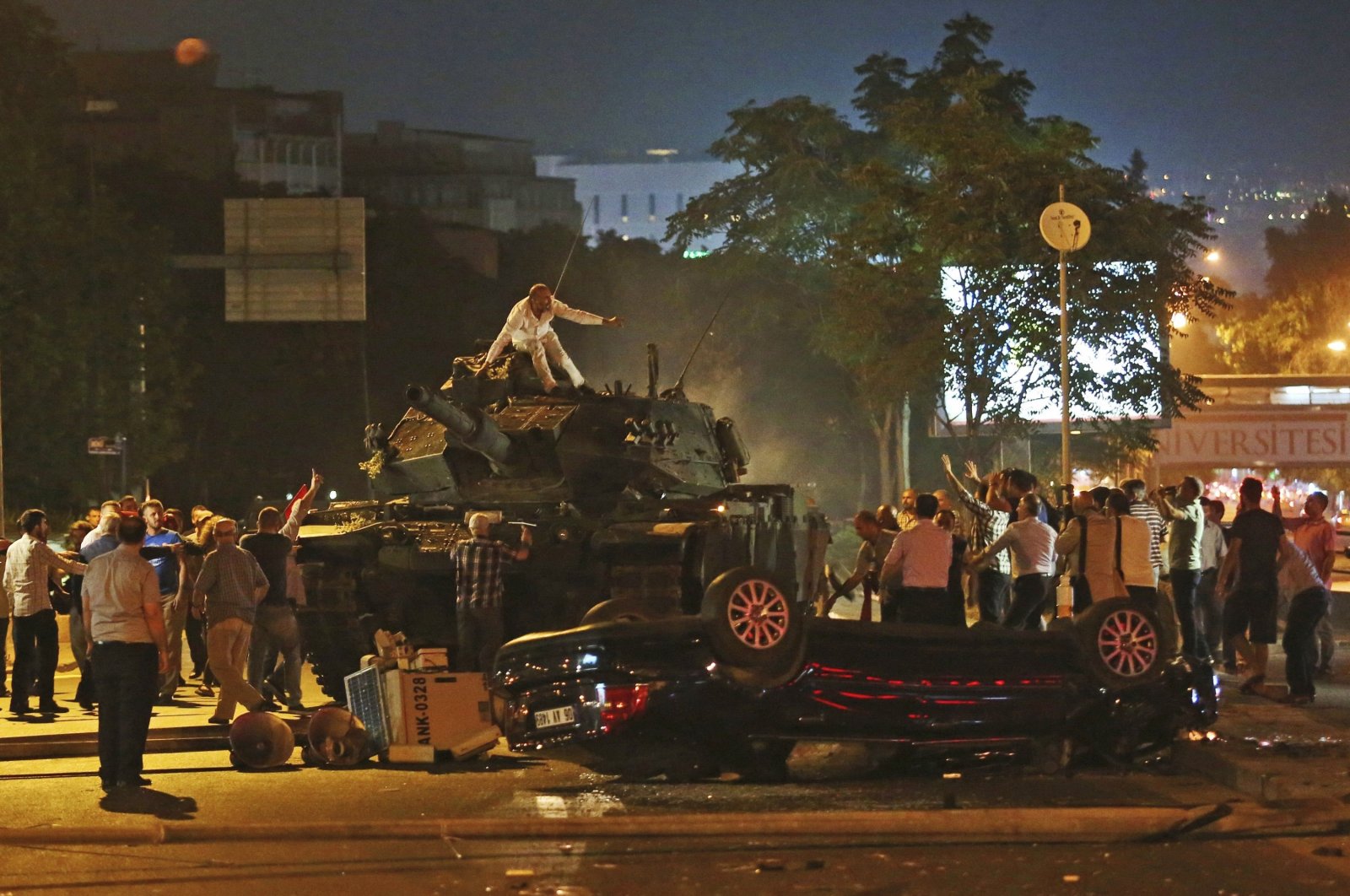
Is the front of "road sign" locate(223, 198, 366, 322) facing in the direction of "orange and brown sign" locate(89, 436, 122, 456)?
no

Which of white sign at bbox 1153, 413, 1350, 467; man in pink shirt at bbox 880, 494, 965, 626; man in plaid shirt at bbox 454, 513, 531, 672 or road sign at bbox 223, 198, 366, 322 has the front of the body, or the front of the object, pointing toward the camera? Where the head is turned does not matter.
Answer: the white sign

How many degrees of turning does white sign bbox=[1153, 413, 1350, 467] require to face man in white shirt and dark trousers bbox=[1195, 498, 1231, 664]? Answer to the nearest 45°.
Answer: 0° — it already faces them

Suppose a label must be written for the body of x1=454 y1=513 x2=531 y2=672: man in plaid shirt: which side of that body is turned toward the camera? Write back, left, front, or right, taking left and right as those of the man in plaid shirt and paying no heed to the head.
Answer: back

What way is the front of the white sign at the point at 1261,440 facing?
toward the camera

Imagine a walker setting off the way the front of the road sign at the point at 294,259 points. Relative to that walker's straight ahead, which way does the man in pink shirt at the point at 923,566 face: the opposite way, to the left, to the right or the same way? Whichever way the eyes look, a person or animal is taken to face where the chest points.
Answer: the same way

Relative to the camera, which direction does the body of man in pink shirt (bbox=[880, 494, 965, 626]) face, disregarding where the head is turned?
away from the camera

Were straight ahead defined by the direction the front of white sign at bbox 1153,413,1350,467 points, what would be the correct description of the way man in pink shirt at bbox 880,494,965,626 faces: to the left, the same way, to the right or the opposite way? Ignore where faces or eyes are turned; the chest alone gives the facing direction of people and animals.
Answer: the opposite way

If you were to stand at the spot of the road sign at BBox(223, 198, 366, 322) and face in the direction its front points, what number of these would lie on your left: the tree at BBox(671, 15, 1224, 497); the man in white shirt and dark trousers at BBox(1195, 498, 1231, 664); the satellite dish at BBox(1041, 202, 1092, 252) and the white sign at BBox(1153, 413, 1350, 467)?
0

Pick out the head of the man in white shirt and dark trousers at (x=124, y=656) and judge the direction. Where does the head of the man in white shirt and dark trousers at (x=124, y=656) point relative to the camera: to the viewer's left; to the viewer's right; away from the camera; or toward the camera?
away from the camera

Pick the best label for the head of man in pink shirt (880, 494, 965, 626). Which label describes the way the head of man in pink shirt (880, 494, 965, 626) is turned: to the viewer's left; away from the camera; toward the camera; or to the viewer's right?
away from the camera

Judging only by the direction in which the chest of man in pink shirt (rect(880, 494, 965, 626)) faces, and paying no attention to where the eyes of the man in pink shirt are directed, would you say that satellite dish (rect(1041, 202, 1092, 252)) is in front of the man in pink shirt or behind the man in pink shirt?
in front

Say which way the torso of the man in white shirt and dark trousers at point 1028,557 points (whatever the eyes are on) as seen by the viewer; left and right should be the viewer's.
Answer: facing away from the viewer and to the left of the viewer

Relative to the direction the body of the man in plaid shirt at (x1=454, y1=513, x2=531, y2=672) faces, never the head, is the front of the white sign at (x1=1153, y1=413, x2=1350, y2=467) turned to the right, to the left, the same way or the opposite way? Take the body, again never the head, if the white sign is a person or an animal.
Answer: the opposite way

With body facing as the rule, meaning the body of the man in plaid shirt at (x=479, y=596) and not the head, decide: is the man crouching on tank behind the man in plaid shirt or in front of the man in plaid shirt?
in front

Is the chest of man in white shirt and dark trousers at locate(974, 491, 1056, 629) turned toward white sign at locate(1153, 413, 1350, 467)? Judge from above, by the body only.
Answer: no

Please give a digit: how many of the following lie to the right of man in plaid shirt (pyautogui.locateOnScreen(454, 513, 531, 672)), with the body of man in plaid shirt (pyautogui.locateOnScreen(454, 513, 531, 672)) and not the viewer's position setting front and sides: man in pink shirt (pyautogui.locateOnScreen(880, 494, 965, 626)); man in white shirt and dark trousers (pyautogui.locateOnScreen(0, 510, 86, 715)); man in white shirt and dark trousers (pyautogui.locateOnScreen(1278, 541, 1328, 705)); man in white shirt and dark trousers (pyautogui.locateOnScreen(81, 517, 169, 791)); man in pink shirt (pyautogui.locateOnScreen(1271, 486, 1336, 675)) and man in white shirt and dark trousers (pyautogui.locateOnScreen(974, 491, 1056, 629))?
4

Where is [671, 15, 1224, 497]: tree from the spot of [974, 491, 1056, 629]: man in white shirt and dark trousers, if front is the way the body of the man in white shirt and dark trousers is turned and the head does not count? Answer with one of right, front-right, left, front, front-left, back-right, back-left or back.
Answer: front-right
